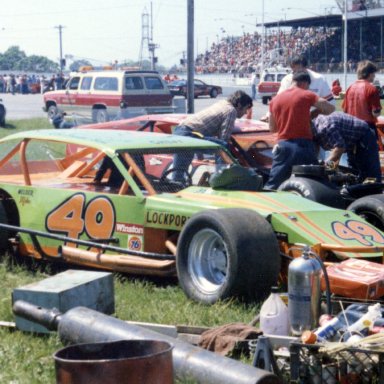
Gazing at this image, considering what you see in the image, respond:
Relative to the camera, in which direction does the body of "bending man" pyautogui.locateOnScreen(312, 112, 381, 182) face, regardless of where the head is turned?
to the viewer's left

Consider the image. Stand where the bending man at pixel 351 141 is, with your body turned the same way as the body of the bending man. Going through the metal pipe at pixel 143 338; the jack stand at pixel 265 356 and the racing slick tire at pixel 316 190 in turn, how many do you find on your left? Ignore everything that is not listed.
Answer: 3

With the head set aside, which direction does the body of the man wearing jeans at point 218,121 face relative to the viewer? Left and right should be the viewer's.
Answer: facing to the right of the viewer

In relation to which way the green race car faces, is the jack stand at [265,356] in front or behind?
in front

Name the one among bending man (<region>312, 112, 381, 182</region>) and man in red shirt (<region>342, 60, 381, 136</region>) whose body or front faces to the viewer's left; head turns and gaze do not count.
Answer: the bending man

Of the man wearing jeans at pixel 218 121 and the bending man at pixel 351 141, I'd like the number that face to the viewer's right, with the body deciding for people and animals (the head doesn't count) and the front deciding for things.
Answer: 1

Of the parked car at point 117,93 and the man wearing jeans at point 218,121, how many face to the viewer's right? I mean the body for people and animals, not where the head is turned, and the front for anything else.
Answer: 1

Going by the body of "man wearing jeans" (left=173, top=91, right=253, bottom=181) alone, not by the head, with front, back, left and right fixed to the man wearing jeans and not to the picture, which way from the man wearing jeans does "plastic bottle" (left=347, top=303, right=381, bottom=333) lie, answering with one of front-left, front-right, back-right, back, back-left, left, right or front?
right

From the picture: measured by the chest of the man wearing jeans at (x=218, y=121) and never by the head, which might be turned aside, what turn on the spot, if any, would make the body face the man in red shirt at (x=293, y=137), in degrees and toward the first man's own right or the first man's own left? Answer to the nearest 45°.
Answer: approximately 45° to the first man's own right

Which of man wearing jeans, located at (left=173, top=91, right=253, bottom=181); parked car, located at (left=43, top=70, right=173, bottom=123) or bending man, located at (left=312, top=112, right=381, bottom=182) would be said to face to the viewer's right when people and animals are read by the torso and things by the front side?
the man wearing jeans

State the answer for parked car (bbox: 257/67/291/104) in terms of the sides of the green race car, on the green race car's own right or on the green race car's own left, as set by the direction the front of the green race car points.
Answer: on the green race car's own left

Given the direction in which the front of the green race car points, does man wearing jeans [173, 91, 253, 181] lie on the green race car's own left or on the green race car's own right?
on the green race car's own left

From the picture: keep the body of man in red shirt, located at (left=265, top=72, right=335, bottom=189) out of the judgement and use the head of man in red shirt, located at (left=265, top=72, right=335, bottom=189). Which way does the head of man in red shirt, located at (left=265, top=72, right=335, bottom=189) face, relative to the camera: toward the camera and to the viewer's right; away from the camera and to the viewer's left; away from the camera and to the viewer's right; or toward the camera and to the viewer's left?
away from the camera and to the viewer's right

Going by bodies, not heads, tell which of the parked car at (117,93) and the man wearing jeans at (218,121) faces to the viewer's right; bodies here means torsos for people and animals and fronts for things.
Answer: the man wearing jeans
